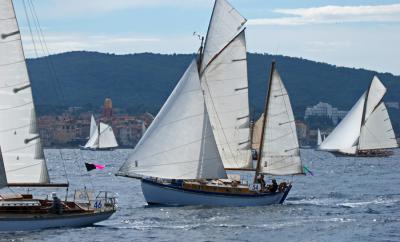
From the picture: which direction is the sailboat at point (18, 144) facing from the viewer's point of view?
to the viewer's left
